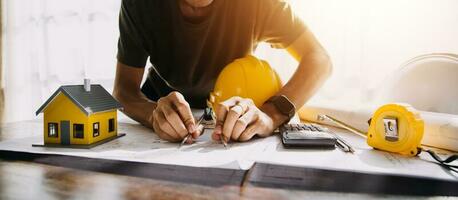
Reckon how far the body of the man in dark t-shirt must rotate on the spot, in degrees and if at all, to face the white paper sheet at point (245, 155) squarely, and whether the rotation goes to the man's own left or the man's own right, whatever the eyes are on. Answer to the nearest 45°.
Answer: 0° — they already face it

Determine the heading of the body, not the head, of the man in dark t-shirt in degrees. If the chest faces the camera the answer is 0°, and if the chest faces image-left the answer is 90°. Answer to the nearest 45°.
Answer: approximately 0°

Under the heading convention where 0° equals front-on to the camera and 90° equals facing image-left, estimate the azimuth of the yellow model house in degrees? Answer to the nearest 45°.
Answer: approximately 45°
